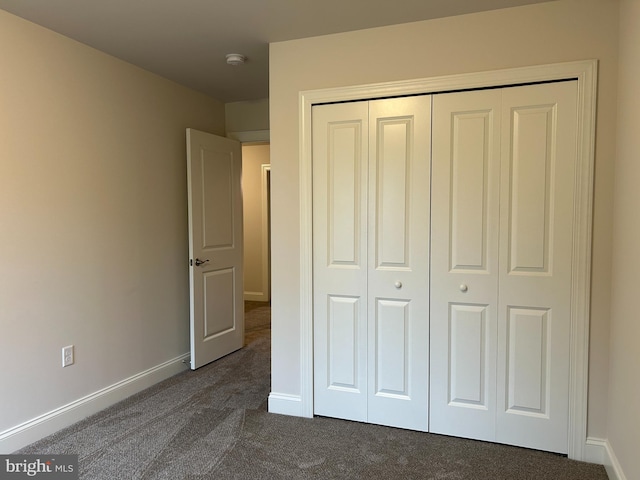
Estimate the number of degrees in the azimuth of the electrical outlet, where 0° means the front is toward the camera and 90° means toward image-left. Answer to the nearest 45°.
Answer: approximately 315°

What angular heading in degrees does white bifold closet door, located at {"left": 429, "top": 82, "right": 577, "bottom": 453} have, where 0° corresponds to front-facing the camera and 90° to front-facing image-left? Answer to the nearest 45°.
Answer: approximately 0°

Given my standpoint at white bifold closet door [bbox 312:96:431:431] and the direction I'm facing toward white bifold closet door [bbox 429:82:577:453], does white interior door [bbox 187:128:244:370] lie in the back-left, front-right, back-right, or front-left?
back-left

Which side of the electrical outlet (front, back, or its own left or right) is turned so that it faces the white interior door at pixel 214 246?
left

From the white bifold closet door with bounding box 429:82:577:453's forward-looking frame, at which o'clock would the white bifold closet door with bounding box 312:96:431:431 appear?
the white bifold closet door with bounding box 312:96:431:431 is roughly at 3 o'clock from the white bifold closet door with bounding box 429:82:577:453.

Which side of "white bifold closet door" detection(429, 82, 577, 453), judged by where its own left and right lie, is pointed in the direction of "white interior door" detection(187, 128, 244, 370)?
right

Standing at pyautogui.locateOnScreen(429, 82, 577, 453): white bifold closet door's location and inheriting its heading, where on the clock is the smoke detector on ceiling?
The smoke detector on ceiling is roughly at 3 o'clock from the white bifold closet door.

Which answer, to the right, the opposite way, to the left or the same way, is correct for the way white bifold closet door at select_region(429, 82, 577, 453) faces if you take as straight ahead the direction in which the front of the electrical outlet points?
to the right

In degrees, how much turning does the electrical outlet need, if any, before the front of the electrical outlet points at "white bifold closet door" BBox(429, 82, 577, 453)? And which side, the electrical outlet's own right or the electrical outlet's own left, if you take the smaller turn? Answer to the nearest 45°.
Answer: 0° — it already faces it

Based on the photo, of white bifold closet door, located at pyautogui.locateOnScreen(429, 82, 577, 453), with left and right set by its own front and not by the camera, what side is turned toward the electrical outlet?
right
